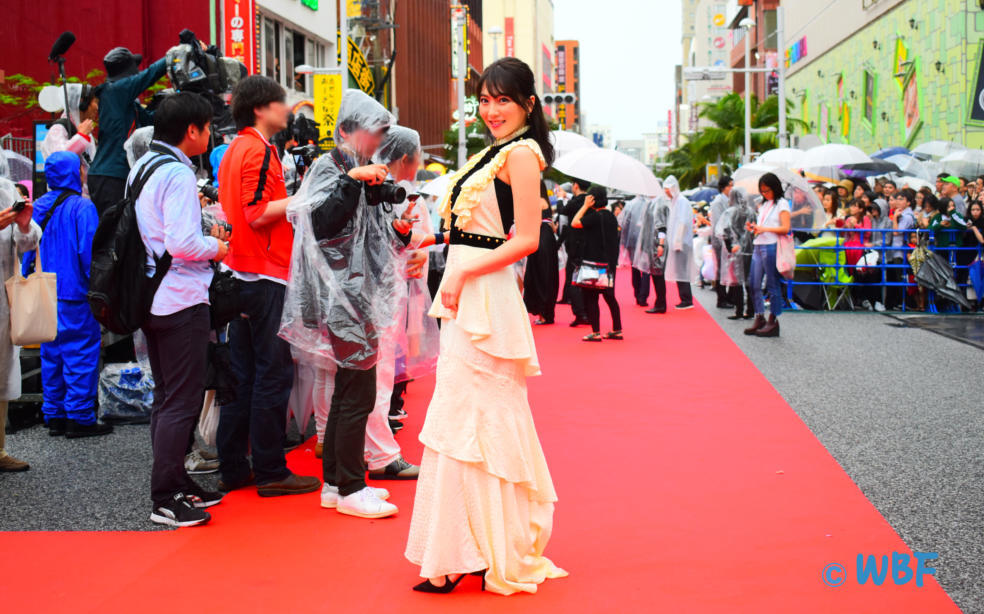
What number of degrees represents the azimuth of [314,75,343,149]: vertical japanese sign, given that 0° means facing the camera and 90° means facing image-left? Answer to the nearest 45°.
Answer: approximately 0°

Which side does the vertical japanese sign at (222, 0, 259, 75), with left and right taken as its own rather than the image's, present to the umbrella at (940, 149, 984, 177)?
left

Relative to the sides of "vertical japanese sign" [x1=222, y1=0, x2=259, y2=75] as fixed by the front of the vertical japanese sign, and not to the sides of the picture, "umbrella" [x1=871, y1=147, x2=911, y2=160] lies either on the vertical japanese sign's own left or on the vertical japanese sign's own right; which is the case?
on the vertical japanese sign's own left

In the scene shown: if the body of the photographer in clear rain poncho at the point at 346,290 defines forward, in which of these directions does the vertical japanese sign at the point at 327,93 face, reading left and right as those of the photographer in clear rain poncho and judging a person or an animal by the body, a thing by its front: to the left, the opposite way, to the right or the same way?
to the right

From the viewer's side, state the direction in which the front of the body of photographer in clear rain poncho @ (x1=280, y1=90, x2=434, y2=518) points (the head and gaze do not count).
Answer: to the viewer's right

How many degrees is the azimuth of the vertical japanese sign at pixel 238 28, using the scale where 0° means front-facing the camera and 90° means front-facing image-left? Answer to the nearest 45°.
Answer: approximately 0°

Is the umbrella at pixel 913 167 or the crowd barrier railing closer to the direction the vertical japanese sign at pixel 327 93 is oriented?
the crowd barrier railing
